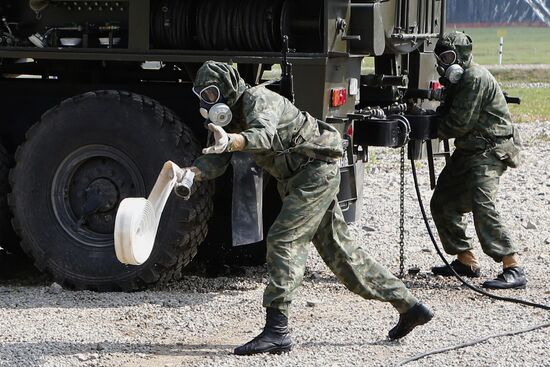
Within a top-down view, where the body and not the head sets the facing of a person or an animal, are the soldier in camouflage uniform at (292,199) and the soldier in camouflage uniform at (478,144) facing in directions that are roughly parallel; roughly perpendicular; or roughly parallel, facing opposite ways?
roughly parallel

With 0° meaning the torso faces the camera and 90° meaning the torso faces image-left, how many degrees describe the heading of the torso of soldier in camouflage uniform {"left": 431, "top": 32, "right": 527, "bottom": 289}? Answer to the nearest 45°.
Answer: approximately 90°

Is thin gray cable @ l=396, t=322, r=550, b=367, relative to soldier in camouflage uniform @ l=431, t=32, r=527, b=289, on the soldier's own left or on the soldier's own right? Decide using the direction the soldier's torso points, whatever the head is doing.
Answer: on the soldier's own left

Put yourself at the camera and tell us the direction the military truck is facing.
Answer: facing away from the viewer and to the left of the viewer

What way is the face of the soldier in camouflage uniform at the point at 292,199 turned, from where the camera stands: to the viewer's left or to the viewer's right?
to the viewer's left

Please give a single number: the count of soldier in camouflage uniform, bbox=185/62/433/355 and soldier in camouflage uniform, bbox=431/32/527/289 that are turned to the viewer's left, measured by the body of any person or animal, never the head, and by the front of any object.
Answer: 2

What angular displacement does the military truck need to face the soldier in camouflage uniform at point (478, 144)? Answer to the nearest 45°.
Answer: approximately 135° to its right

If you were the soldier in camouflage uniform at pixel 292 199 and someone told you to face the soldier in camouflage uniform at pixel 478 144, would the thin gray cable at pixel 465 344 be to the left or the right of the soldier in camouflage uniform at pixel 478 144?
right

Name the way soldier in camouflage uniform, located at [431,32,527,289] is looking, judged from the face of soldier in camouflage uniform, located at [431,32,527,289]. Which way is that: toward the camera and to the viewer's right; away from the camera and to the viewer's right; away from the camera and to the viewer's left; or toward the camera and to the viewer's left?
toward the camera and to the viewer's left

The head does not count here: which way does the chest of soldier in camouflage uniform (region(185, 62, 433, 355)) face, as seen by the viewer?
to the viewer's left

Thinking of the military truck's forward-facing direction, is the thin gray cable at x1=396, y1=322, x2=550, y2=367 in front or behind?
behind

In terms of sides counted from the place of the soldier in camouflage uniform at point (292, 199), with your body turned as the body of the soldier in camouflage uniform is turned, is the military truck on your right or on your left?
on your right

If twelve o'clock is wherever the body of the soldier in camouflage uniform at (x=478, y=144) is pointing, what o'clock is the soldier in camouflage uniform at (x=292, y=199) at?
the soldier in camouflage uniform at (x=292, y=199) is roughly at 10 o'clock from the soldier in camouflage uniform at (x=478, y=144).
